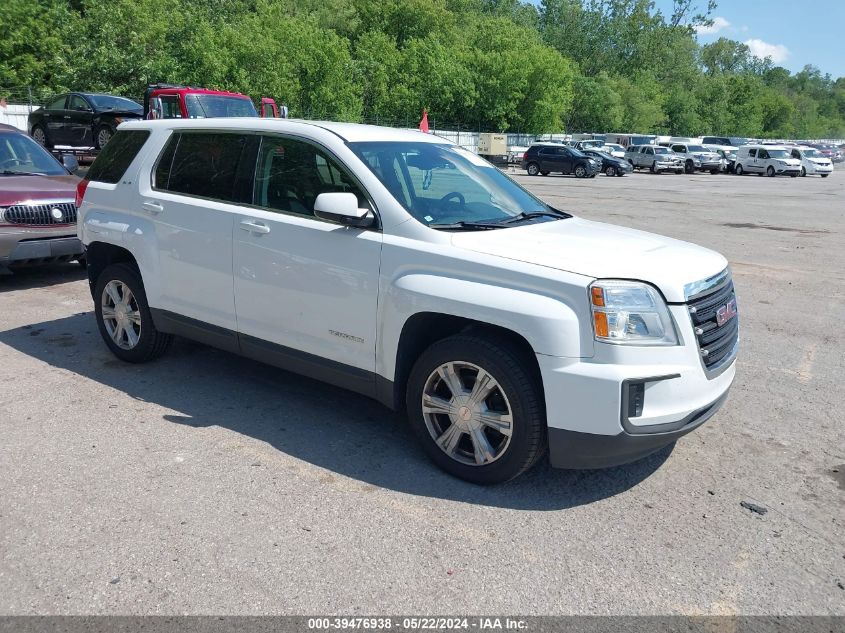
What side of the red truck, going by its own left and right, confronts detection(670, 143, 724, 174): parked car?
left

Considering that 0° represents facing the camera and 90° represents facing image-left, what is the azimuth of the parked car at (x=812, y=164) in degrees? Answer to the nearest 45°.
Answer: approximately 315°

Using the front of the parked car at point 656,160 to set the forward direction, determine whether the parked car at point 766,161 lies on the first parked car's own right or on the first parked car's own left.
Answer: on the first parked car's own left

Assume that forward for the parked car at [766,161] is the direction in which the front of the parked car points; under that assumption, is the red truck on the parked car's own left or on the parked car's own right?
on the parked car's own right

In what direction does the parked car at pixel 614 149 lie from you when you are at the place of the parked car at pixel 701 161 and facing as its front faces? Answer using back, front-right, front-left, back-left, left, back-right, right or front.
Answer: back-right

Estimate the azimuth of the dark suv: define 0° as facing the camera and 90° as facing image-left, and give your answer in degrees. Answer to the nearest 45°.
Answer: approximately 315°

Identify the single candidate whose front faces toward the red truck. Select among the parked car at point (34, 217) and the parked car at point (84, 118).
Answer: the parked car at point (84, 118)

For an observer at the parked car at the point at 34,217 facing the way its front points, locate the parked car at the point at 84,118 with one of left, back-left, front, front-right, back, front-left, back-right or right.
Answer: back-left

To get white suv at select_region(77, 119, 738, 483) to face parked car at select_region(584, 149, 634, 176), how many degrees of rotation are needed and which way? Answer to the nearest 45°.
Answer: approximately 135° to its left
